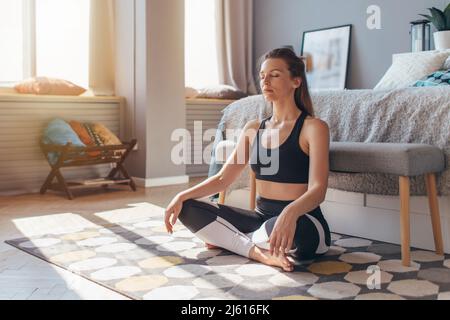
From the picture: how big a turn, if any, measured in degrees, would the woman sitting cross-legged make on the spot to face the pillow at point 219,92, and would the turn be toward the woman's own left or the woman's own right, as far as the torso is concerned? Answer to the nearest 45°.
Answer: approximately 135° to the woman's own right

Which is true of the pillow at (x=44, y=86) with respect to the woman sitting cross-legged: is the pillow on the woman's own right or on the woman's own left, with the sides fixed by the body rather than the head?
on the woman's own right

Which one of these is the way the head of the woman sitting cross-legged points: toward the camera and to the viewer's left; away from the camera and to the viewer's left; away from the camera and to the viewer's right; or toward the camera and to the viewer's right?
toward the camera and to the viewer's left

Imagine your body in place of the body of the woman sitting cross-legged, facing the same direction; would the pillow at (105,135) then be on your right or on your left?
on your right

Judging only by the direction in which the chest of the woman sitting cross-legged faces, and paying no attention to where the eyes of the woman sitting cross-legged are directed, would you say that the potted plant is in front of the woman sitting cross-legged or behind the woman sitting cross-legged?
behind

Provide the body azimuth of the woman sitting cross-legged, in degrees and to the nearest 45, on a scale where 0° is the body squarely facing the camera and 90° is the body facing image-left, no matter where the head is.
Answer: approximately 45°

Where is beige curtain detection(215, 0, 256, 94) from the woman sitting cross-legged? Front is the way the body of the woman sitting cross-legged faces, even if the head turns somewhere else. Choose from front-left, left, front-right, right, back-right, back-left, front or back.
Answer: back-right

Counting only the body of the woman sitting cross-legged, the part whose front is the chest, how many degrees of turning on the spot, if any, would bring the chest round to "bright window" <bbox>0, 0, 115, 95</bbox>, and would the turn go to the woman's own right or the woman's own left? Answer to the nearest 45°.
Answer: approximately 90° to the woman's own right
